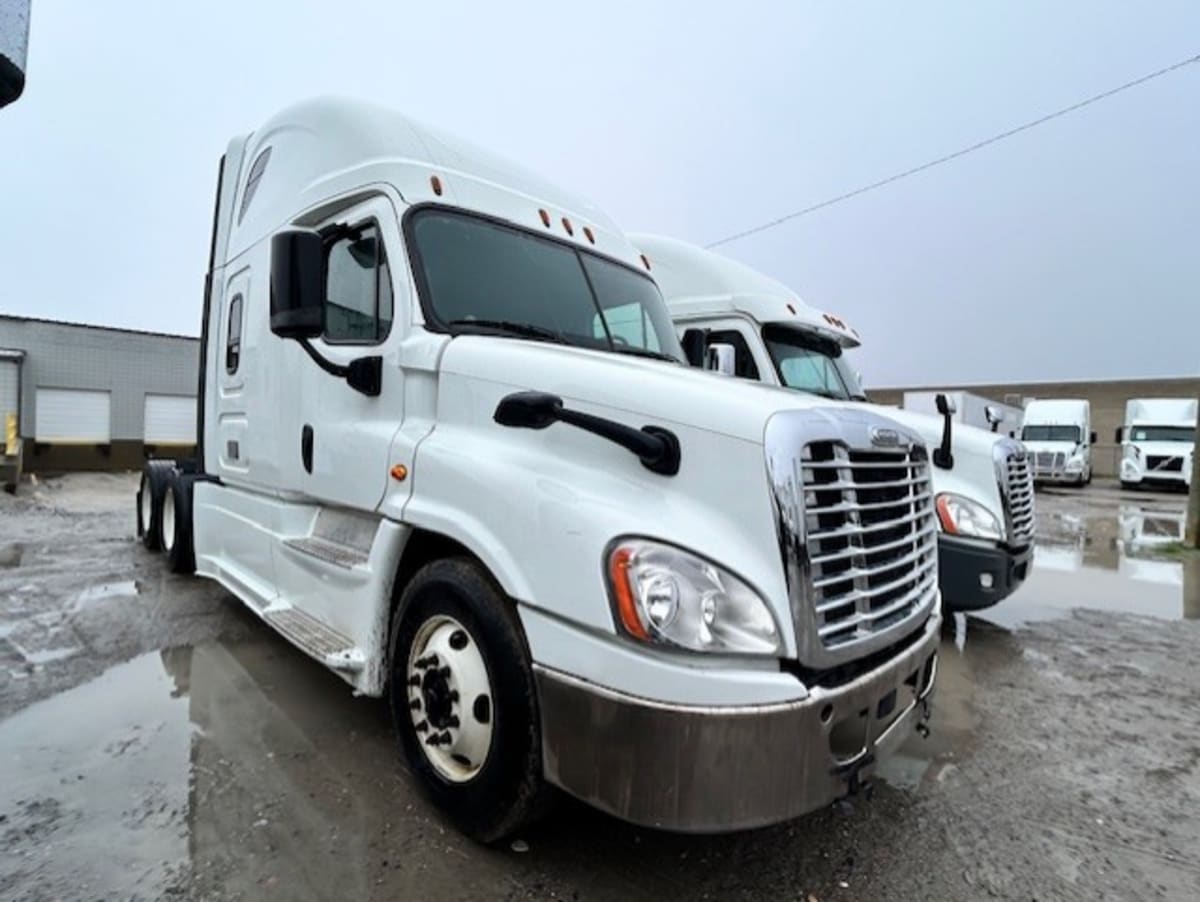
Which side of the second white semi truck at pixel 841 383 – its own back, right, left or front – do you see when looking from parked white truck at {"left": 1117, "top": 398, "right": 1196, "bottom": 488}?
left

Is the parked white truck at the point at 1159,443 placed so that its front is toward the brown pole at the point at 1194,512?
yes

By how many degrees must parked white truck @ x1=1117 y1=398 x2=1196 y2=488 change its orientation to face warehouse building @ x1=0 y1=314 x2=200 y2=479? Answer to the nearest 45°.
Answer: approximately 45° to its right

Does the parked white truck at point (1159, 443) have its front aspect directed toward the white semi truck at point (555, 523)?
yes

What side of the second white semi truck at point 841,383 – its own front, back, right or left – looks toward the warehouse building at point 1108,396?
left

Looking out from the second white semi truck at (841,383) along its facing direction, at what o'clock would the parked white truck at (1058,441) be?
The parked white truck is roughly at 8 o'clock from the second white semi truck.

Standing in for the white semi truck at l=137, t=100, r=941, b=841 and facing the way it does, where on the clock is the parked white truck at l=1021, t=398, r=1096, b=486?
The parked white truck is roughly at 9 o'clock from the white semi truck.

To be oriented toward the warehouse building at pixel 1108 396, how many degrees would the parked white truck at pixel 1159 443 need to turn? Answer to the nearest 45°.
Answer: approximately 180°

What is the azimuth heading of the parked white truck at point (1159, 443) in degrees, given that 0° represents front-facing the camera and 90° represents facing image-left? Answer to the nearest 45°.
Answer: approximately 0°

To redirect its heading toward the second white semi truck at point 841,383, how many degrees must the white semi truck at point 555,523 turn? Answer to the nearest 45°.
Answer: approximately 90° to its left

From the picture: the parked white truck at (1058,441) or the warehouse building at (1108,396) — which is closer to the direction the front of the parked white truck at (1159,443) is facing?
the parked white truck

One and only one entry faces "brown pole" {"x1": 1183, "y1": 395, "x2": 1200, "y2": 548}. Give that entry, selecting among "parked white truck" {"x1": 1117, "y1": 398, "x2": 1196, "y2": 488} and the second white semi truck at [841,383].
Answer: the parked white truck

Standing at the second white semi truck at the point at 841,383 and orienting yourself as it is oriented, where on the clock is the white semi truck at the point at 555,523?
The white semi truck is roughly at 2 o'clock from the second white semi truck.

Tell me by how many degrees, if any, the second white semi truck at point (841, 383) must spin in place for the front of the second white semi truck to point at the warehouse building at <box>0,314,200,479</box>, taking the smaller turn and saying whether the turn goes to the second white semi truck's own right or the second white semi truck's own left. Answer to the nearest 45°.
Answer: approximately 135° to the second white semi truck's own right

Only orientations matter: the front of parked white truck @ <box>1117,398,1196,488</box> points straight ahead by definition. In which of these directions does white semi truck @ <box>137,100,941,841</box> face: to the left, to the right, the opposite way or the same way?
to the left

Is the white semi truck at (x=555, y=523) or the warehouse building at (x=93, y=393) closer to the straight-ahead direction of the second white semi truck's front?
the white semi truck
